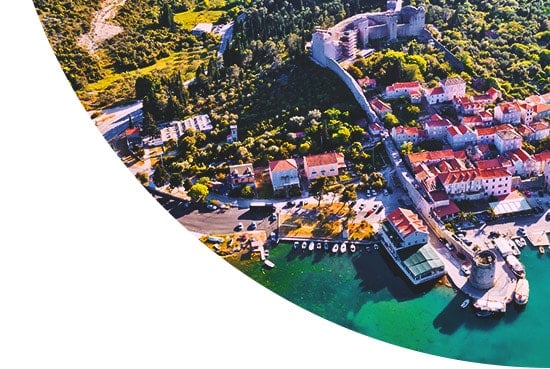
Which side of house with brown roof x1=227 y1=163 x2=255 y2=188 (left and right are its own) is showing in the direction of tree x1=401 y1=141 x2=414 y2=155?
left

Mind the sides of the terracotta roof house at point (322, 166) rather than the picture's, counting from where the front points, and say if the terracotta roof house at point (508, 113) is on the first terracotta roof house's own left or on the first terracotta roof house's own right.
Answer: on the first terracotta roof house's own left

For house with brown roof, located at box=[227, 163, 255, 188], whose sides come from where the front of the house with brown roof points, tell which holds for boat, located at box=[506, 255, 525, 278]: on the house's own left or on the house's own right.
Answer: on the house's own left

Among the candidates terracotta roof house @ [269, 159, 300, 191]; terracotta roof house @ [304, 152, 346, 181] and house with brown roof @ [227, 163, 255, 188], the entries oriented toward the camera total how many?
3

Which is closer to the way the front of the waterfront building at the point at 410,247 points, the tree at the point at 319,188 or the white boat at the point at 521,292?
the white boat

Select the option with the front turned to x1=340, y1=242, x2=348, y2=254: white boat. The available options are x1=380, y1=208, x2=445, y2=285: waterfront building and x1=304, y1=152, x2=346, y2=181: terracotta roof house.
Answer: the terracotta roof house

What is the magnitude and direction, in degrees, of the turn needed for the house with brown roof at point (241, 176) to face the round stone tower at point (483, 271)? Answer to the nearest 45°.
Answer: approximately 45° to its left

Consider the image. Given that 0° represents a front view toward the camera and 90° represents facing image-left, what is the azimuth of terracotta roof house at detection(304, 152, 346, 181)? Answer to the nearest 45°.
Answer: approximately 0°

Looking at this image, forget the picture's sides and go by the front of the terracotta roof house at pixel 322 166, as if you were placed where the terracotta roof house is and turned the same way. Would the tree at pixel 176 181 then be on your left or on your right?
on your right

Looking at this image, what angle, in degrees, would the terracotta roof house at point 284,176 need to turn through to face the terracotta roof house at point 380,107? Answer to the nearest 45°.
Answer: approximately 135° to its left

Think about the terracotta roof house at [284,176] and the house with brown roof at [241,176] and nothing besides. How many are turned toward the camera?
2
